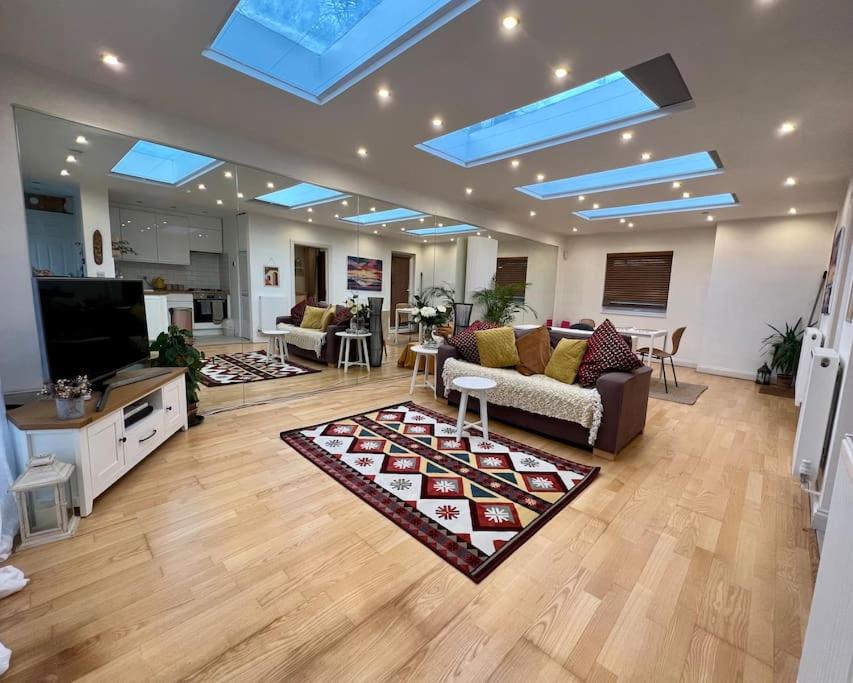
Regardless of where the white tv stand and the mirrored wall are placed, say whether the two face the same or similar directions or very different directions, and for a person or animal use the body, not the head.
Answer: same or similar directions

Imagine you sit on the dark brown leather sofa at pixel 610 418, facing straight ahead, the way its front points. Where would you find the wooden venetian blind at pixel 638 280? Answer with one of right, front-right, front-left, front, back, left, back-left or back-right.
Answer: back-right

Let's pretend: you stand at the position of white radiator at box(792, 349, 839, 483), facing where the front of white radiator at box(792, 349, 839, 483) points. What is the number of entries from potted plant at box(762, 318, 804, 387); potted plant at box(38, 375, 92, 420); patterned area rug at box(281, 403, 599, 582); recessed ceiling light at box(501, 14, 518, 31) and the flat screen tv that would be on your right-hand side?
1

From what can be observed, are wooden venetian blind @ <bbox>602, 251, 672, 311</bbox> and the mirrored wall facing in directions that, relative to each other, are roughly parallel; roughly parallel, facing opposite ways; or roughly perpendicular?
roughly perpendicular

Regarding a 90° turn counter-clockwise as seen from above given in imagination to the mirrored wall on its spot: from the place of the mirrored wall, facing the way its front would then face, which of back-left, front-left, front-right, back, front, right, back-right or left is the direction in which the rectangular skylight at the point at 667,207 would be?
front-right

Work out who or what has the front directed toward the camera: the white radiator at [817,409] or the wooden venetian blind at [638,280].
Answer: the wooden venetian blind

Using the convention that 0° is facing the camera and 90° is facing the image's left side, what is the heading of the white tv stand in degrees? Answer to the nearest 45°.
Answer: approximately 315°

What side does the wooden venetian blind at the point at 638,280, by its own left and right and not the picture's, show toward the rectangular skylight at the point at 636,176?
front

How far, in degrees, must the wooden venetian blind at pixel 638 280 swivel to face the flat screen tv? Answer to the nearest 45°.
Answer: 0° — it already faces it

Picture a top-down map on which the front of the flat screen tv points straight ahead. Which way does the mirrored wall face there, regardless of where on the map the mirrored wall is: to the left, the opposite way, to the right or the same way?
the same way

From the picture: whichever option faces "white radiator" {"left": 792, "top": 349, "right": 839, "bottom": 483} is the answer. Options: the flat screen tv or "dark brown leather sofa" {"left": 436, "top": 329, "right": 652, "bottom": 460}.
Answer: the flat screen tv

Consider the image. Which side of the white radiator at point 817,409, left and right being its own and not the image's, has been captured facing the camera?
left

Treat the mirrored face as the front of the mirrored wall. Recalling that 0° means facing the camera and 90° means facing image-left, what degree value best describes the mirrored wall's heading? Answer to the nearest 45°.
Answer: approximately 315°

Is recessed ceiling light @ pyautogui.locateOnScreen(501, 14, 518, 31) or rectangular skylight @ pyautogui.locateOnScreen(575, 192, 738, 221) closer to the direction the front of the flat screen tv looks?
the recessed ceiling light

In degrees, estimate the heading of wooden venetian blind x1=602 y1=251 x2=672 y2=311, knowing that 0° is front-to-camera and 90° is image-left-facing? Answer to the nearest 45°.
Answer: approximately 0°

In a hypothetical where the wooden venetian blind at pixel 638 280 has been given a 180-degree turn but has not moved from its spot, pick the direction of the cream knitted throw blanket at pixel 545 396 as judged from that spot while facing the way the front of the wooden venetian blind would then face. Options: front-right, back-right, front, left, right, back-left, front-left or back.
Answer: back

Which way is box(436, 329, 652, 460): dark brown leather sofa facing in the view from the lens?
facing the viewer and to the left of the viewer

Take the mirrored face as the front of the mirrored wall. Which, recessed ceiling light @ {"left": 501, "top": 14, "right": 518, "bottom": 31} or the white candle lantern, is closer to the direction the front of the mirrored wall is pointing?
the recessed ceiling light
